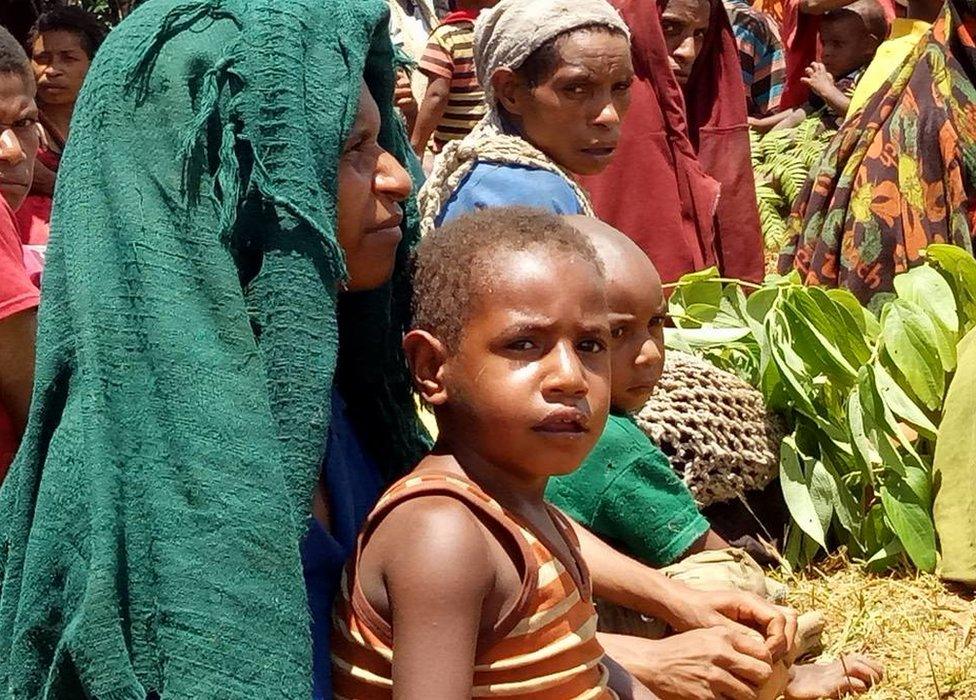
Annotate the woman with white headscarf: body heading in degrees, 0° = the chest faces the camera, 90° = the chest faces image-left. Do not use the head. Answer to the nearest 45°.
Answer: approximately 315°

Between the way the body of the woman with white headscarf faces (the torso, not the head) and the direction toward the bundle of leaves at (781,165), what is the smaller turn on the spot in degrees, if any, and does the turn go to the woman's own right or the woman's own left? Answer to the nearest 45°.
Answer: approximately 135° to the woman's own left

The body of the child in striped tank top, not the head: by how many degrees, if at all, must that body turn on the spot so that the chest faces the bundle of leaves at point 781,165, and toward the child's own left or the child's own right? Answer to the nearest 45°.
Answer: approximately 135° to the child's own left
